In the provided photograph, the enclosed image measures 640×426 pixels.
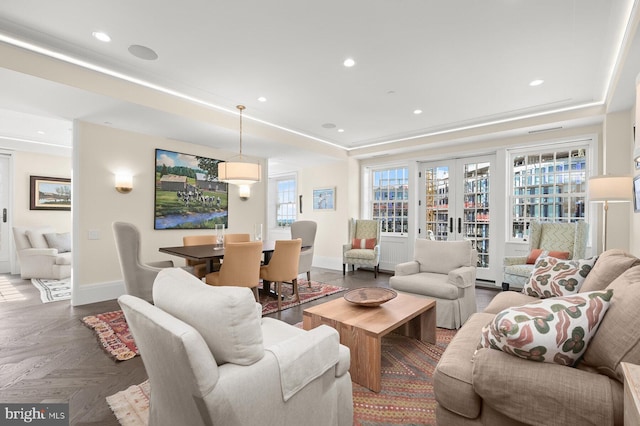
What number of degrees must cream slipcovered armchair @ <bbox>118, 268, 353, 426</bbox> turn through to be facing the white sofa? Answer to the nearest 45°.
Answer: approximately 90° to its left

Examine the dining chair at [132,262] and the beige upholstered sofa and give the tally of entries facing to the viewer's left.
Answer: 1

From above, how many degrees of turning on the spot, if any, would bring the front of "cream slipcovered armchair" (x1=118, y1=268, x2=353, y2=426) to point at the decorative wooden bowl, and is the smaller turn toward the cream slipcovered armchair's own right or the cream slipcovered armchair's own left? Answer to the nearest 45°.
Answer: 0° — it already faces it

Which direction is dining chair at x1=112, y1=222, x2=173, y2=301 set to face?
to the viewer's right

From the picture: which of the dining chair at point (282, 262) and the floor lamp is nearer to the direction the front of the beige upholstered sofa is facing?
the dining chair

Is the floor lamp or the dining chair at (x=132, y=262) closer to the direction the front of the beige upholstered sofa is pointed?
the dining chair

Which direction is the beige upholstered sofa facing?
to the viewer's left

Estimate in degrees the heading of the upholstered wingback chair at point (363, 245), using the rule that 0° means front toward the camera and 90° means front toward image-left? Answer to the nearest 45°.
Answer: approximately 45°

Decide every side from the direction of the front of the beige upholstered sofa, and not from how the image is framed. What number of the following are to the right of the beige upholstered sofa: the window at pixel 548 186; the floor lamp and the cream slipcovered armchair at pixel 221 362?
2
